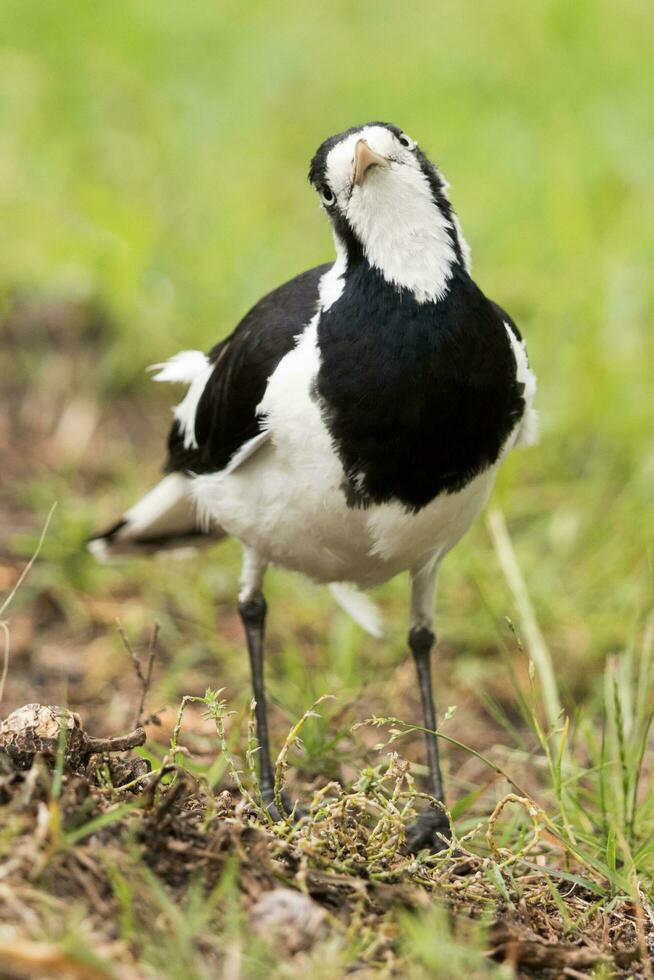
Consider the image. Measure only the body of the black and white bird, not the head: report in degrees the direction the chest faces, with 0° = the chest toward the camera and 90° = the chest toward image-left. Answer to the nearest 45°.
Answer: approximately 315°
